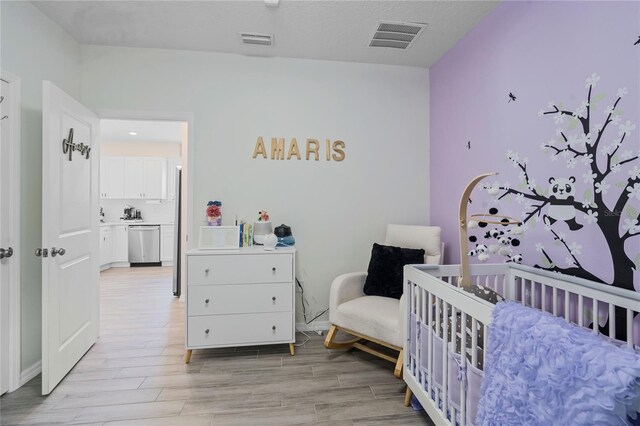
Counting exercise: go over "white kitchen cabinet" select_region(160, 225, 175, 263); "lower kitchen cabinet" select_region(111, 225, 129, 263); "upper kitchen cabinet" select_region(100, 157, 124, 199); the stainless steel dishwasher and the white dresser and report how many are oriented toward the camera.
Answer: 5

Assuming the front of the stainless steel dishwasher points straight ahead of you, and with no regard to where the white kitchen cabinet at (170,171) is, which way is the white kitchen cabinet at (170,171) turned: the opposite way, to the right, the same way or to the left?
the same way

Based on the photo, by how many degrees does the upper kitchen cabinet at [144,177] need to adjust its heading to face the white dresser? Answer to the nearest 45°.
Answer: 0° — it already faces it

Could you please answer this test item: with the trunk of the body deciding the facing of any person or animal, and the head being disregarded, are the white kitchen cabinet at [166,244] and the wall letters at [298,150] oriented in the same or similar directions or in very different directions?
same or similar directions

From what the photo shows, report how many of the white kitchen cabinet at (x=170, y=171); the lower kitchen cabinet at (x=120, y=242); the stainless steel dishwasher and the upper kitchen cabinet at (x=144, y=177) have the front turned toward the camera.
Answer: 4

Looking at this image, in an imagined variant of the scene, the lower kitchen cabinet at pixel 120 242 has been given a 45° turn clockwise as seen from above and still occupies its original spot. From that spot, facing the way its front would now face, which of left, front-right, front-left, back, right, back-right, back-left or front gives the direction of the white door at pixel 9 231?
front-left

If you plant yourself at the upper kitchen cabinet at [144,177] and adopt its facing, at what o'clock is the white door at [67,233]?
The white door is roughly at 12 o'clock from the upper kitchen cabinet.

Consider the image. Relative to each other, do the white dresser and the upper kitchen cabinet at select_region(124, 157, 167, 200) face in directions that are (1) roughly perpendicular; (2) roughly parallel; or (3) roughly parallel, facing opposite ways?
roughly parallel

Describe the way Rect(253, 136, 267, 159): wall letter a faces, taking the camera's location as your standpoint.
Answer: facing the viewer

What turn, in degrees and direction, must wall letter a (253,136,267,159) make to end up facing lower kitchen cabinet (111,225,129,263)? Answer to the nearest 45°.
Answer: approximately 135° to its right

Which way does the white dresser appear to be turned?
toward the camera

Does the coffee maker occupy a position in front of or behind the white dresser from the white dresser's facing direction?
behind

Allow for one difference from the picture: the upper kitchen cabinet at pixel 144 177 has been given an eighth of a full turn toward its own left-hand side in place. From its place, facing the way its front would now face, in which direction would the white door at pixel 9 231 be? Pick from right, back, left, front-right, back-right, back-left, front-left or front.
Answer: front-right

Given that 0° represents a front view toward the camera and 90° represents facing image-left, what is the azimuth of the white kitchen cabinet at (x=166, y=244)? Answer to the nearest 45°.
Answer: approximately 0°

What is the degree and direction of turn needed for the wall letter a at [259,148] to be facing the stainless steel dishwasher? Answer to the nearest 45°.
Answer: approximately 135° to its right

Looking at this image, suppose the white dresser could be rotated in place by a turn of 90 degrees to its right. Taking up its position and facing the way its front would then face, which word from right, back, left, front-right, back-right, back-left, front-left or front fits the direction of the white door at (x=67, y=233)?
front

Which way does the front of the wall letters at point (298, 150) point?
toward the camera

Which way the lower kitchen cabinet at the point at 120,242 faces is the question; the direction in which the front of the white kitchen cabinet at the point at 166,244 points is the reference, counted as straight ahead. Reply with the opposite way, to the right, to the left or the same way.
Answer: the same way

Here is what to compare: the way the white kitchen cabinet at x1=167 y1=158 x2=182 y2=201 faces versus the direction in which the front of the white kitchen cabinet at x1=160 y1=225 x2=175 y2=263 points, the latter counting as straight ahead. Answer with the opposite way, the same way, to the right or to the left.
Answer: the same way

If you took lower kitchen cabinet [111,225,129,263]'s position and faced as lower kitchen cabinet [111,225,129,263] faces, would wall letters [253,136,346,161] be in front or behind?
in front
